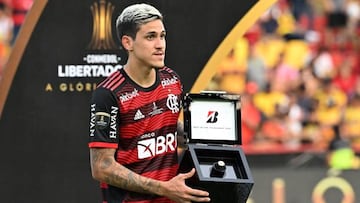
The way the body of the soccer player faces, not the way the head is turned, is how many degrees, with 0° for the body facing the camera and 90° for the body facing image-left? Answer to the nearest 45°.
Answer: approximately 315°
